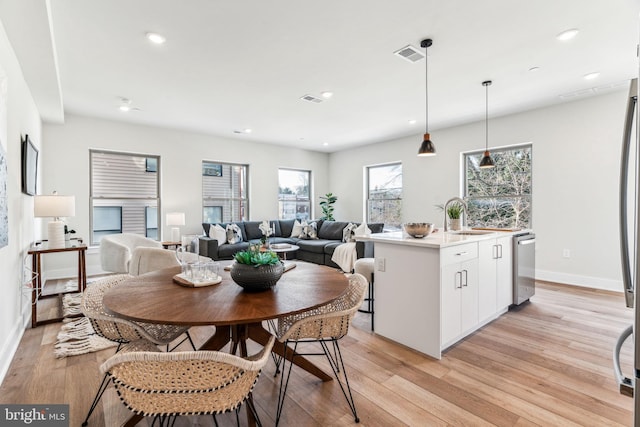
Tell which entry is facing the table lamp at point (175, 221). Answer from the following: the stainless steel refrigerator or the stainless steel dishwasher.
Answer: the stainless steel refrigerator

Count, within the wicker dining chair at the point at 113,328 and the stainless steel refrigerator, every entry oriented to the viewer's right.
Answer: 1

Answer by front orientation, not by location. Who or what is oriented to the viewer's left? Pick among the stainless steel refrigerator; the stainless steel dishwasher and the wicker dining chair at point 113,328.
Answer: the stainless steel refrigerator

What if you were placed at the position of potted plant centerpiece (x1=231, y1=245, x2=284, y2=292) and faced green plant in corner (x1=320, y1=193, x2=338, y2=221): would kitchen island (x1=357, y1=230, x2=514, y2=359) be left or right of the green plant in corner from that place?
right

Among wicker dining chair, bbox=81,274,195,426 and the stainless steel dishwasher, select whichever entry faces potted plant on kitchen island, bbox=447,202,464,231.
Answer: the wicker dining chair

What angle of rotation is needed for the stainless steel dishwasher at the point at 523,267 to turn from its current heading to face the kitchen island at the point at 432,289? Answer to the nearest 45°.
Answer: approximately 45° to its right

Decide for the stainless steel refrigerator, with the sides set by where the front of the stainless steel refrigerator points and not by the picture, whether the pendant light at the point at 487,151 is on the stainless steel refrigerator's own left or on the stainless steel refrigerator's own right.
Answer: on the stainless steel refrigerator's own right

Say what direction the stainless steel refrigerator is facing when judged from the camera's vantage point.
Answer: facing to the left of the viewer
